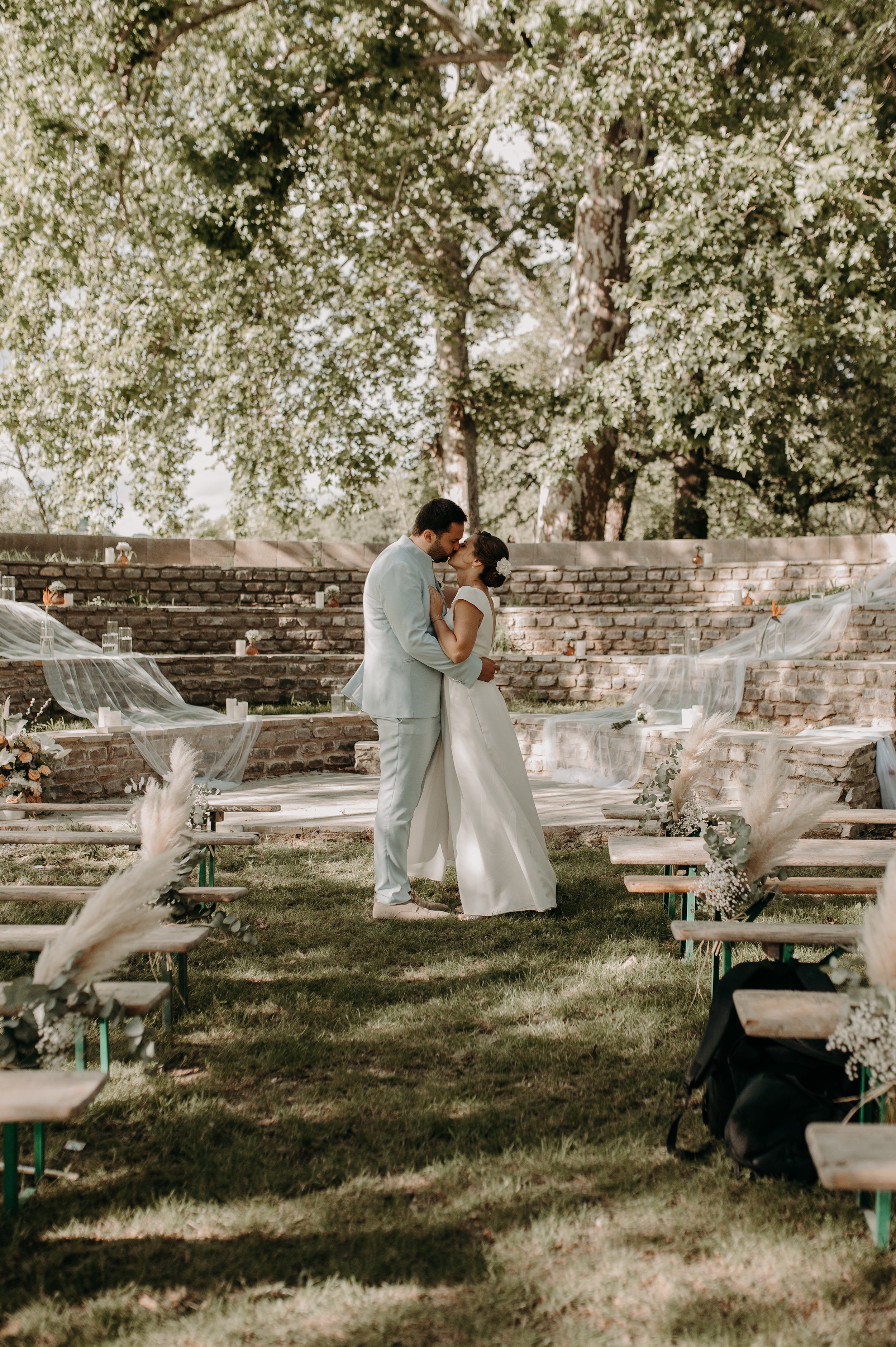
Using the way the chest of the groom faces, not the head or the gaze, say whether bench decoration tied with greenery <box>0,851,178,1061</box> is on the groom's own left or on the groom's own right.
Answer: on the groom's own right

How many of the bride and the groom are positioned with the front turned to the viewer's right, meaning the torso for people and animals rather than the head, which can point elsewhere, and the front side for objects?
1

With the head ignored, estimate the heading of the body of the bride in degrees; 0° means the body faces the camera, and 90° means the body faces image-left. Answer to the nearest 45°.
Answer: approximately 90°

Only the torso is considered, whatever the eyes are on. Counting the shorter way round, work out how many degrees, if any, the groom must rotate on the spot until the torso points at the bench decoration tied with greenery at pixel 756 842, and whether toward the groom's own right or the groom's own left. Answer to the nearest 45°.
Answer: approximately 45° to the groom's own right

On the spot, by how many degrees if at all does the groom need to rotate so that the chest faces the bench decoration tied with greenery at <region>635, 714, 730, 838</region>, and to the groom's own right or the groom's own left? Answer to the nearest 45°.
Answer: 0° — they already face it

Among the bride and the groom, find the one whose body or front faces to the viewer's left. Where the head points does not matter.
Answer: the bride

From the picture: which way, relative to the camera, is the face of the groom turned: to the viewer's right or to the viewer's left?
to the viewer's right

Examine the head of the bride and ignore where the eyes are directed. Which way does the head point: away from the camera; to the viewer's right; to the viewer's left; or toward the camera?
to the viewer's left

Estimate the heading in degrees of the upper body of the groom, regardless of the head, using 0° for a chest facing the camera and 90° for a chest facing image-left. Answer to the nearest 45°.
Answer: approximately 270°

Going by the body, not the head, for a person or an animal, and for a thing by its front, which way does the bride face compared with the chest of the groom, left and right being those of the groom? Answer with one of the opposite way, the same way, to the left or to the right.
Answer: the opposite way

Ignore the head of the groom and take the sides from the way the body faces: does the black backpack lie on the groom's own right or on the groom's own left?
on the groom's own right

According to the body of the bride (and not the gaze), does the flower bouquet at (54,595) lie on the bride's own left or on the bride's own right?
on the bride's own right
